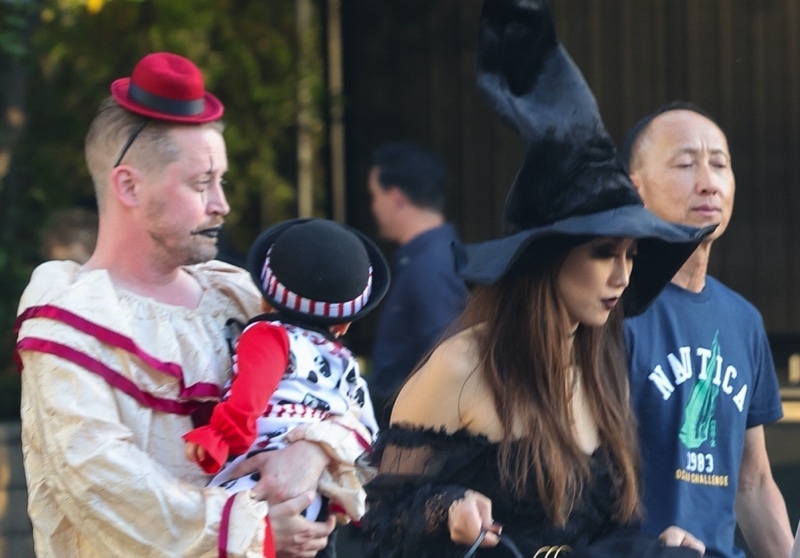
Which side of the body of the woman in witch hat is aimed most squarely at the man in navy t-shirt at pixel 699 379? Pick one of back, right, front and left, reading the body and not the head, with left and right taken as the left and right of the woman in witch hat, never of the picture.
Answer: left

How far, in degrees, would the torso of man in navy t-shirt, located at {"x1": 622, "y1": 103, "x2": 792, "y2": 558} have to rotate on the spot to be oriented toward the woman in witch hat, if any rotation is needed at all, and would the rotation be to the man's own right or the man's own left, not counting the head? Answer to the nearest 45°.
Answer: approximately 45° to the man's own right

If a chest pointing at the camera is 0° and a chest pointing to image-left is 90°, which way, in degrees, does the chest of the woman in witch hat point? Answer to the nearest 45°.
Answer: approximately 315°

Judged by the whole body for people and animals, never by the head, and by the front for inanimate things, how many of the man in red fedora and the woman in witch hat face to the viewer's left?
0

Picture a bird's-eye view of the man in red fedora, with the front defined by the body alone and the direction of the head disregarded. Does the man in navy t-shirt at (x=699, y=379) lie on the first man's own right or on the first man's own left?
on the first man's own left

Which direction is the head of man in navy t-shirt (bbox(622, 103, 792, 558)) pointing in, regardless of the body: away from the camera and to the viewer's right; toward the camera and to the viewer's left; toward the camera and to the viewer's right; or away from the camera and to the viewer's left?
toward the camera and to the viewer's right

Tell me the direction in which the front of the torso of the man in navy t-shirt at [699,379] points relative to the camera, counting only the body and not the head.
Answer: toward the camera

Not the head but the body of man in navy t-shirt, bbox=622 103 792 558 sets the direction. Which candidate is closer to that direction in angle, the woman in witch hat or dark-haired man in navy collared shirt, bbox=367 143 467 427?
the woman in witch hat

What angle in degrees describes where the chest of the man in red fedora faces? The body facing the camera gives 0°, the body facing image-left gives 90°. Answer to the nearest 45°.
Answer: approximately 315°

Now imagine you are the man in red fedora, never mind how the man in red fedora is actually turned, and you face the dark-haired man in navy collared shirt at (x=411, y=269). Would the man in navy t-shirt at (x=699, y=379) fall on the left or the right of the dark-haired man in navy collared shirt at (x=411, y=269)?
right

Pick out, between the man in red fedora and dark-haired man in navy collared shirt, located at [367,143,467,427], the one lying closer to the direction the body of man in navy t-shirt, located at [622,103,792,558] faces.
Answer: the man in red fedora

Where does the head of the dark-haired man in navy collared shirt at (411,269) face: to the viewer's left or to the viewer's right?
to the viewer's left

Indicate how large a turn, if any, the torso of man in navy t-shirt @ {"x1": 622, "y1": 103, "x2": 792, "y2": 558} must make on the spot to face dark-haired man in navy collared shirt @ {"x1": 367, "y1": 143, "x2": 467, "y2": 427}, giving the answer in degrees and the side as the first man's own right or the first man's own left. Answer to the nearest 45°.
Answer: approximately 135° to the first man's own right
